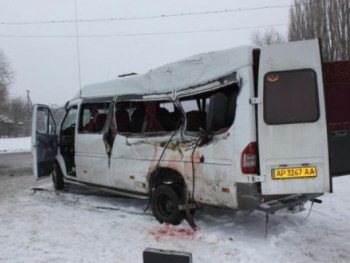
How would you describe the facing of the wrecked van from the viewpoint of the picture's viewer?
facing away from the viewer and to the left of the viewer

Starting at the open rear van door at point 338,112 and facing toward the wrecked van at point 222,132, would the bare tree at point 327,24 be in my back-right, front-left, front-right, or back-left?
back-right

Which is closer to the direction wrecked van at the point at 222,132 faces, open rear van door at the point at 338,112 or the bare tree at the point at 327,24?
the bare tree

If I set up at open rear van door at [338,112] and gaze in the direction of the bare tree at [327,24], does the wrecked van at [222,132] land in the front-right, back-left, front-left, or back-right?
back-left

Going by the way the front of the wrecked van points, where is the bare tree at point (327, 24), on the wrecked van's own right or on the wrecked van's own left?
on the wrecked van's own right
